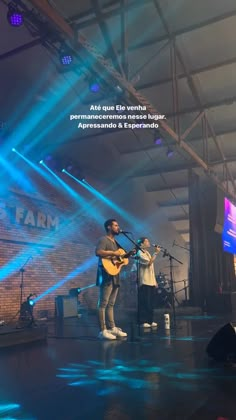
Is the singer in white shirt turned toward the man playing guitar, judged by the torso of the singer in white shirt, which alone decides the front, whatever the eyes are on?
no

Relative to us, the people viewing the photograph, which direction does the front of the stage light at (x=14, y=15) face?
facing the viewer and to the right of the viewer

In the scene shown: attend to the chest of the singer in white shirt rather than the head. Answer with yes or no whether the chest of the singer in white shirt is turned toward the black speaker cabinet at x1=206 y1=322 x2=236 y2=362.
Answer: no

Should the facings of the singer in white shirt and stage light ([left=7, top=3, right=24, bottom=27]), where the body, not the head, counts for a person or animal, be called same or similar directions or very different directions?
same or similar directions

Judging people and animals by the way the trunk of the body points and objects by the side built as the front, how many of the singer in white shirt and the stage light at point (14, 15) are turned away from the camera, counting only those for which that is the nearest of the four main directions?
0

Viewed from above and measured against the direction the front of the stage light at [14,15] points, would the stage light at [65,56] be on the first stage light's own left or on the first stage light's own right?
on the first stage light's own left

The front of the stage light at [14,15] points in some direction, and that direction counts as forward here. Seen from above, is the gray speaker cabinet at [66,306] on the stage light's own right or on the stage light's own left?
on the stage light's own left
